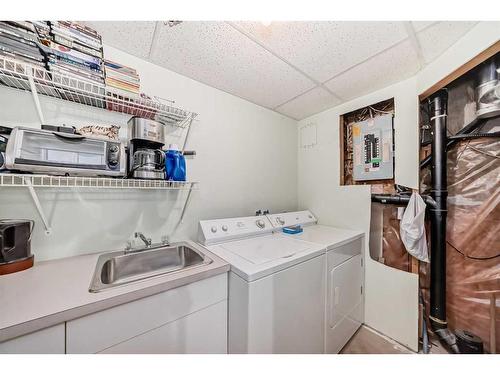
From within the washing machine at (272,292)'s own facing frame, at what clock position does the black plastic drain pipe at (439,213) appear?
The black plastic drain pipe is roughly at 10 o'clock from the washing machine.

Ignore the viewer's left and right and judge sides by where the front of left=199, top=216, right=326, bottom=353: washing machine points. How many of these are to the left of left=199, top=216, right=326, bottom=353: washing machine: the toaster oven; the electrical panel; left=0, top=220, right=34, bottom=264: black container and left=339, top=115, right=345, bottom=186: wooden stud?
2

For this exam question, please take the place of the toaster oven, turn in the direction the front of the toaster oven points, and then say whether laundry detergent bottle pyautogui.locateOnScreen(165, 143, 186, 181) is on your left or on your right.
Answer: on your left

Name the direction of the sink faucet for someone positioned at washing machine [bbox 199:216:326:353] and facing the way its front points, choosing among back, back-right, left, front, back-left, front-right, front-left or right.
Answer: back-right

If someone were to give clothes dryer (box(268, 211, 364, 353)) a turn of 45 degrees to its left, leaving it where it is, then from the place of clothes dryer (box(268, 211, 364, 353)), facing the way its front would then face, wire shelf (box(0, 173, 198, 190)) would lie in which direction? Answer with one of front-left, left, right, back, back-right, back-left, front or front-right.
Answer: back-right

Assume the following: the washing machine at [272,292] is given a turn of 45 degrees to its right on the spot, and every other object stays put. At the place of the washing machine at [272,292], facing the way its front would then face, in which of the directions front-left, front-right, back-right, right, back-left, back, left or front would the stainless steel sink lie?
right

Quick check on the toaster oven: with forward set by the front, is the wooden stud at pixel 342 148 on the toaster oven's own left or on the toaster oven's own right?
on the toaster oven's own left

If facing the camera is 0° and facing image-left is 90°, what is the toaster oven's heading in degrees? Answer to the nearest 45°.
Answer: approximately 0°

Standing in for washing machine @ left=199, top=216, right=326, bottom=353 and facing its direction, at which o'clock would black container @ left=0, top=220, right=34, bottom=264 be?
The black container is roughly at 4 o'clock from the washing machine.

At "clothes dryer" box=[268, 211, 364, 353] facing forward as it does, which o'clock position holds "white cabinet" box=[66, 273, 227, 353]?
The white cabinet is roughly at 3 o'clock from the clothes dryer.
